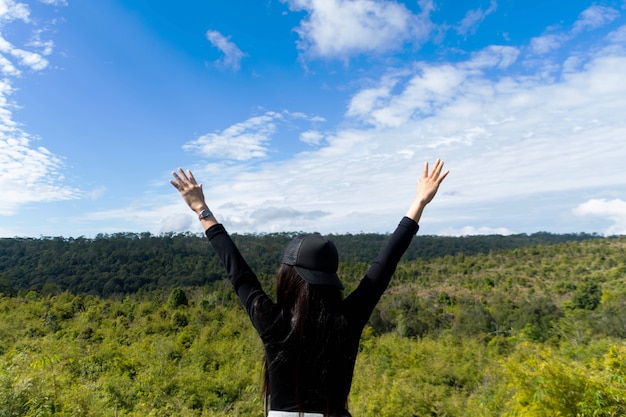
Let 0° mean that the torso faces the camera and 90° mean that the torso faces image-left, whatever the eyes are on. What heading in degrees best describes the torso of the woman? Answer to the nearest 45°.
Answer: approximately 180°
